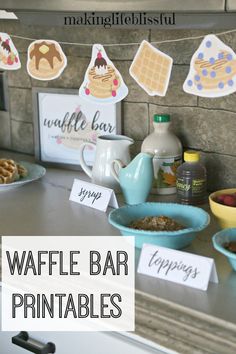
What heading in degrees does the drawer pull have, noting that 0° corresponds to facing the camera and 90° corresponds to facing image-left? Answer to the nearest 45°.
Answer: approximately 45°

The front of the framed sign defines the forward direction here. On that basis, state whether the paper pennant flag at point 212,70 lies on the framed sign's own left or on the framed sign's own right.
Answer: on the framed sign's own left

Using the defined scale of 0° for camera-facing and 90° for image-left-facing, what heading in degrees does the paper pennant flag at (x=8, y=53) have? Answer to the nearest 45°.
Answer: approximately 0°

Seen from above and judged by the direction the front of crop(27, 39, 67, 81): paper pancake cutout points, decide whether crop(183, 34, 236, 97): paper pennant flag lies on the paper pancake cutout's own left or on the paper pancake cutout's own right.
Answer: on the paper pancake cutout's own left

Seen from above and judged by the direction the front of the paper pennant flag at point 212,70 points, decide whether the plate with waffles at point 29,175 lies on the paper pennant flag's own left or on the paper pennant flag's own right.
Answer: on the paper pennant flag's own right
